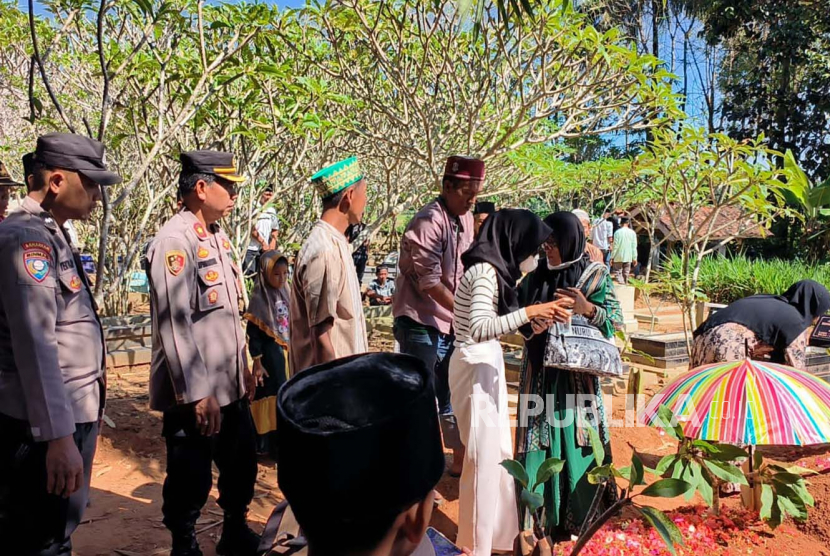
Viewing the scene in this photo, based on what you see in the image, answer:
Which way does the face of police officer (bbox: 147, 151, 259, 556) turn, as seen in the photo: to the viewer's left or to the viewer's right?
to the viewer's right

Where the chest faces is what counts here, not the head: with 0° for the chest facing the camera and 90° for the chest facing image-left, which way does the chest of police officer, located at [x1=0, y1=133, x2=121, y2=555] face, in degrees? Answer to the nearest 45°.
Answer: approximately 270°

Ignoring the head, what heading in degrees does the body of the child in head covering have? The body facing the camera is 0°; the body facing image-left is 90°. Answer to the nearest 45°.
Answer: approximately 315°

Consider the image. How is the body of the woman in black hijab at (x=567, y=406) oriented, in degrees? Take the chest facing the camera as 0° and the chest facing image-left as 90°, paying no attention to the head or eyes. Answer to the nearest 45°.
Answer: approximately 45°

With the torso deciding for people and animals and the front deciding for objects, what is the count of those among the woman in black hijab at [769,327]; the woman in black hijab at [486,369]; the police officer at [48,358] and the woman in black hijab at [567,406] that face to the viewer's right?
3

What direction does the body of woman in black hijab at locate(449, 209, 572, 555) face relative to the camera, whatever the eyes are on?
to the viewer's right

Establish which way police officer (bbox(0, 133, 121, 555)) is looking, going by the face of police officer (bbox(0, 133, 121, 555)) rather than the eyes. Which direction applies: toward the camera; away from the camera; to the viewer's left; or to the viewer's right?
to the viewer's right

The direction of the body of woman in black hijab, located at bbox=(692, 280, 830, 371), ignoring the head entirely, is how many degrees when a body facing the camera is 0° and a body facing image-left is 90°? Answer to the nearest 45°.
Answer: approximately 270°

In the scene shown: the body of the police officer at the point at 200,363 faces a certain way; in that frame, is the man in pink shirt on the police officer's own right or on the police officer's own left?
on the police officer's own left
